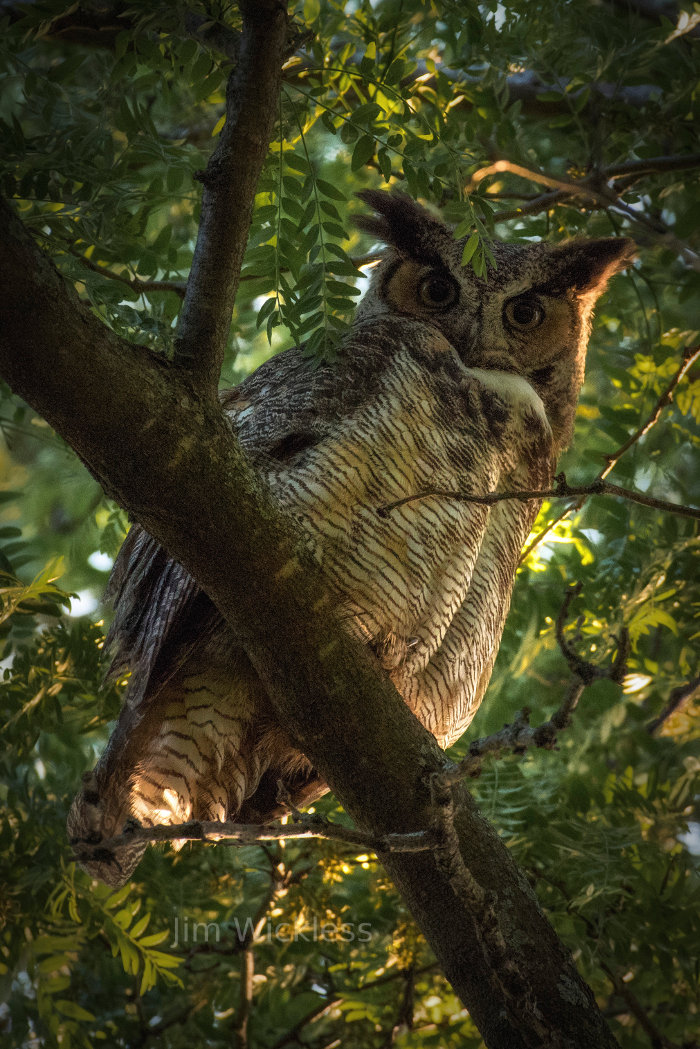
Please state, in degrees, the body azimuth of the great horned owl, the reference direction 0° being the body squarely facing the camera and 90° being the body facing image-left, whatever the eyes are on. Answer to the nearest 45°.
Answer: approximately 315°
